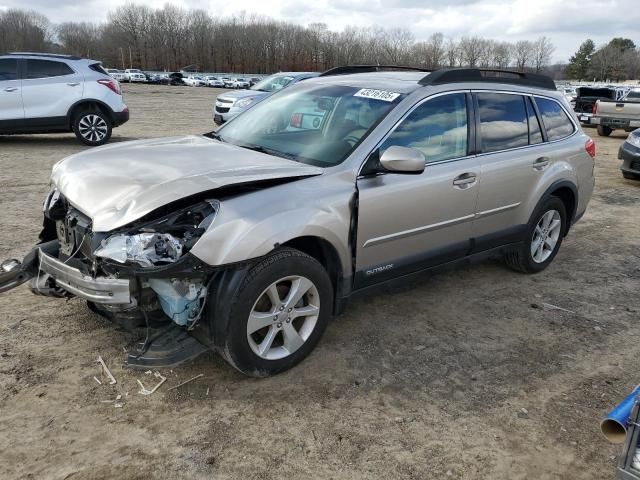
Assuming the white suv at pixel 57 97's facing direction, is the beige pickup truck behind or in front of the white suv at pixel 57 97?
behind

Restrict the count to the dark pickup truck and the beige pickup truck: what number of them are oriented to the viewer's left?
0

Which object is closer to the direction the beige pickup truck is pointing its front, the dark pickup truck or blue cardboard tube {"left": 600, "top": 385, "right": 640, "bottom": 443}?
the dark pickup truck

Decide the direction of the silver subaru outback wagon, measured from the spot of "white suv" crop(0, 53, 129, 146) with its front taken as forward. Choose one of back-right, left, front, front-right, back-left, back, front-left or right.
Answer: left

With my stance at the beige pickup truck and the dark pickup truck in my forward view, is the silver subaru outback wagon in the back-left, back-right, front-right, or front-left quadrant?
back-left

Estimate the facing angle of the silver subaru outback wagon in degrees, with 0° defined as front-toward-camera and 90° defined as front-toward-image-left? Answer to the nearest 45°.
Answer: approximately 45°

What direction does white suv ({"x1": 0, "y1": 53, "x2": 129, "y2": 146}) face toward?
to the viewer's left

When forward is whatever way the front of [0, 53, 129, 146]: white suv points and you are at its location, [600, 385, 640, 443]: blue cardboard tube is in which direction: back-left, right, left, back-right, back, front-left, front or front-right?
left

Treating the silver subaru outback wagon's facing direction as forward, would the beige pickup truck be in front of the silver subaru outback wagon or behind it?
behind
